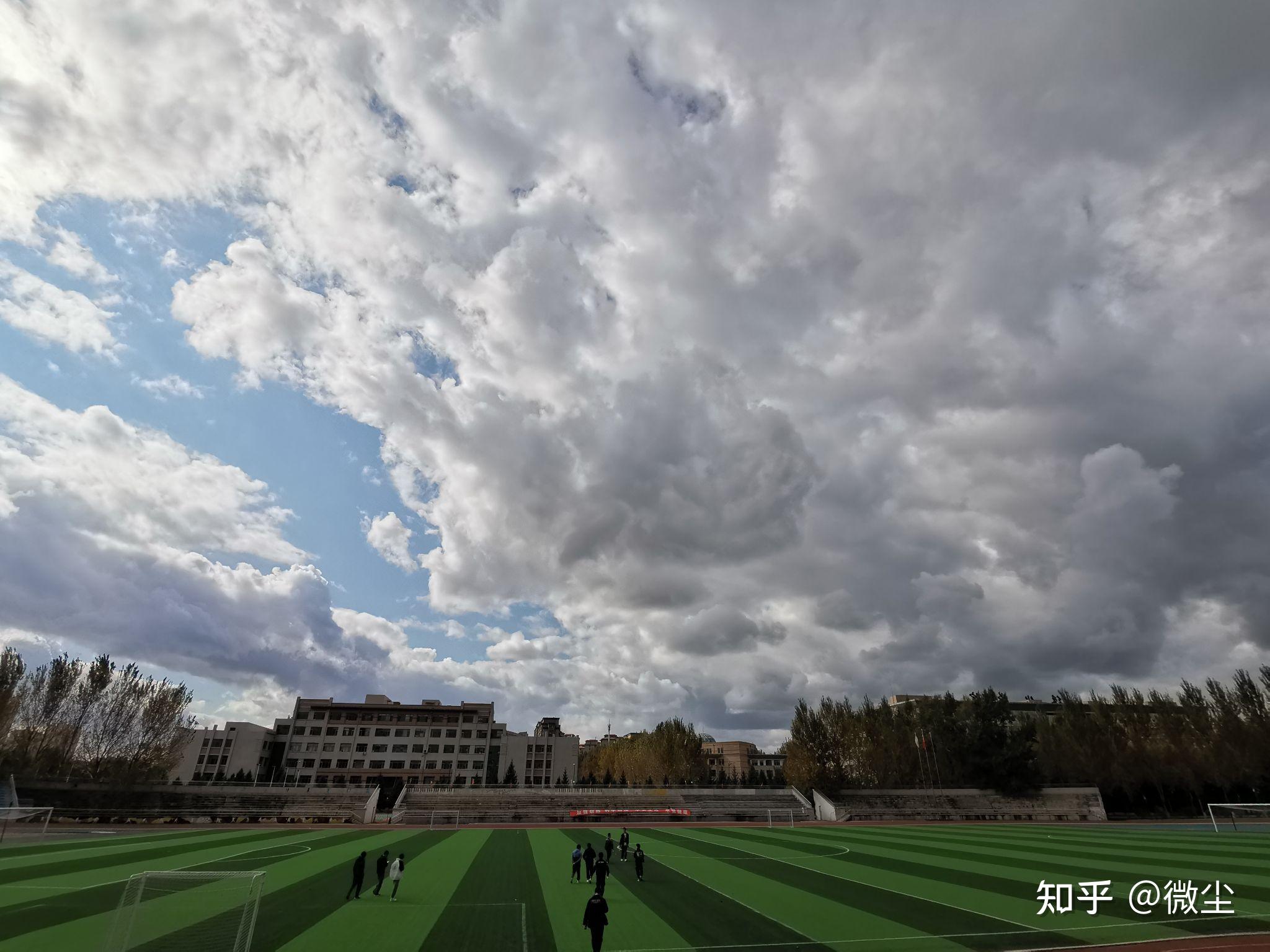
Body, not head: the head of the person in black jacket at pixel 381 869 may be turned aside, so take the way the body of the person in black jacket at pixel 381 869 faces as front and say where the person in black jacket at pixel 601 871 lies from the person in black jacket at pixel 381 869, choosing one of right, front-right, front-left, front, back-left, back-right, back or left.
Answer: front-right

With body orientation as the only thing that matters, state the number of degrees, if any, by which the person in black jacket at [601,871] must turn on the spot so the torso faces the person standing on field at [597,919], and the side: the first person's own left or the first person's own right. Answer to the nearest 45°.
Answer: approximately 180°

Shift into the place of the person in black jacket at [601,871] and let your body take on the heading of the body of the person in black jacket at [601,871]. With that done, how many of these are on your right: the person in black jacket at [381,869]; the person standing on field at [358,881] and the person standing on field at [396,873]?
0

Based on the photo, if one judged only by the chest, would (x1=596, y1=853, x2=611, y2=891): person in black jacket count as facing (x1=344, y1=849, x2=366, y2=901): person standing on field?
no

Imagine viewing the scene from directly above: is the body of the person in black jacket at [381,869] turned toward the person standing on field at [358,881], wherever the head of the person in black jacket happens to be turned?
no

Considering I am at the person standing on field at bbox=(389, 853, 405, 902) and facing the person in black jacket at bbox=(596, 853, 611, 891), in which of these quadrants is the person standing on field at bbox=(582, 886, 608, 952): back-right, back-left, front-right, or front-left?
front-right

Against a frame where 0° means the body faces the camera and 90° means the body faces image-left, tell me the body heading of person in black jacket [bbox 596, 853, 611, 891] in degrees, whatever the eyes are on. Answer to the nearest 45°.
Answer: approximately 180°

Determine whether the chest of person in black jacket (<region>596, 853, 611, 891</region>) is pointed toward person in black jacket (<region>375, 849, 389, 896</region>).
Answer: no

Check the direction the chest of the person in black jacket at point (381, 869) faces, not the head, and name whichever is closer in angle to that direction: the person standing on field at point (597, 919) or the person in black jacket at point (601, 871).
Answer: the person in black jacket

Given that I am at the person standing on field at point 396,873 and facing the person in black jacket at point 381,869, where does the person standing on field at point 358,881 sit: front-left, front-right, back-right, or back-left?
front-left
